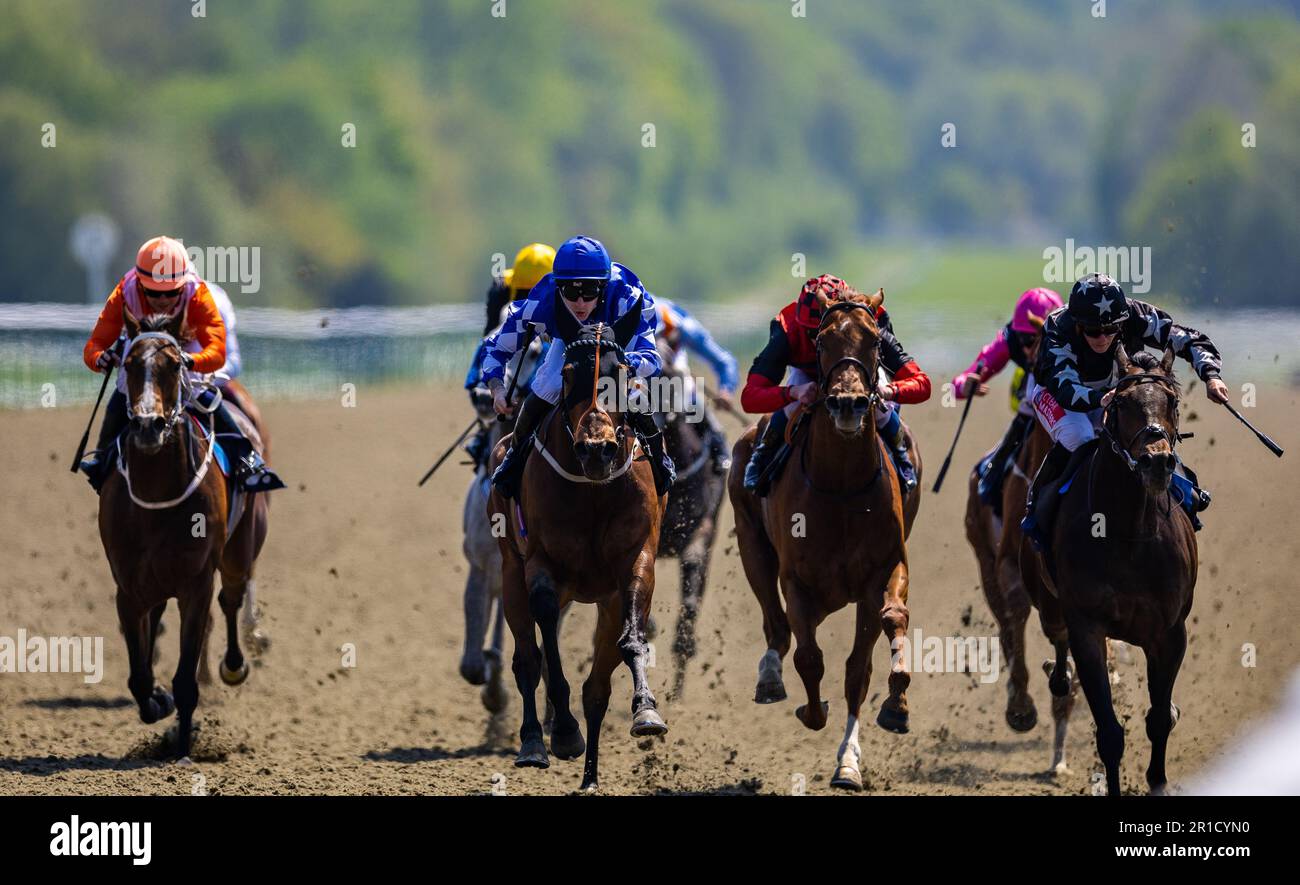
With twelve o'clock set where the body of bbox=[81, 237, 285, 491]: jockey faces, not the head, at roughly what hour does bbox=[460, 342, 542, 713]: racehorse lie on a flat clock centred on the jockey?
The racehorse is roughly at 8 o'clock from the jockey.

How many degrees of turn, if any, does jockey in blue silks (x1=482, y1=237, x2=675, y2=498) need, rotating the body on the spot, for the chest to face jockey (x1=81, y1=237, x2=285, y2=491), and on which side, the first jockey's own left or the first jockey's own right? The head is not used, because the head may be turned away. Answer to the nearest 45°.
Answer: approximately 135° to the first jockey's own right

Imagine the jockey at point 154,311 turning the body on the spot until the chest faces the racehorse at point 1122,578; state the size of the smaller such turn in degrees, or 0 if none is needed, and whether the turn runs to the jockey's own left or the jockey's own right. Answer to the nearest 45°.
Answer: approximately 45° to the jockey's own left

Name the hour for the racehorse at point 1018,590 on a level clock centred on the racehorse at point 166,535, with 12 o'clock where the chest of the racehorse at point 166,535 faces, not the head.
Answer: the racehorse at point 1018,590 is roughly at 9 o'clock from the racehorse at point 166,535.

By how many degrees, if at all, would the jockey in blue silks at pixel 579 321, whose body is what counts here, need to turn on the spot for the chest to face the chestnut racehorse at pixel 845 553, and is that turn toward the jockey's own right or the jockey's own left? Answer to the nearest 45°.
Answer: approximately 90° to the jockey's own left

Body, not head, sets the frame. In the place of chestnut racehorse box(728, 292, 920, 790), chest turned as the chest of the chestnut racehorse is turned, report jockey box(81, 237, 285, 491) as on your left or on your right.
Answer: on your right

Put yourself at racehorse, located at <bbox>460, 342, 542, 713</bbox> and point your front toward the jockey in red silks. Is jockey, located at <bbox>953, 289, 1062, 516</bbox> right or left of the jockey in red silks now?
left

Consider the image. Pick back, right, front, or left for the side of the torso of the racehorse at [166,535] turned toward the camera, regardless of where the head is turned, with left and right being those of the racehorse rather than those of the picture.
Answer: front

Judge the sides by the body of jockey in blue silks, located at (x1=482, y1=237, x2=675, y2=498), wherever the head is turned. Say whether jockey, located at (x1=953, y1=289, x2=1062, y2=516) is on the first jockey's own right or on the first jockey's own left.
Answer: on the first jockey's own left

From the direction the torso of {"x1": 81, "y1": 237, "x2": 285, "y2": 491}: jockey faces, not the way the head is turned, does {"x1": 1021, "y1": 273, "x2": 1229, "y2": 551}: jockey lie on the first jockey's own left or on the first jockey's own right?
on the first jockey's own left

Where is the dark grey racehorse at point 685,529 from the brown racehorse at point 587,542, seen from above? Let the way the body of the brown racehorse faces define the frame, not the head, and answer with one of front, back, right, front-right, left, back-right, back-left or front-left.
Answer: back

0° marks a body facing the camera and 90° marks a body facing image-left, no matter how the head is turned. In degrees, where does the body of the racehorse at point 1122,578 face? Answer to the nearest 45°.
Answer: approximately 0°

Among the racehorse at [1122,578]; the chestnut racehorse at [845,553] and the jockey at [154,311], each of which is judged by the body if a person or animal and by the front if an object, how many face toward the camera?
3
